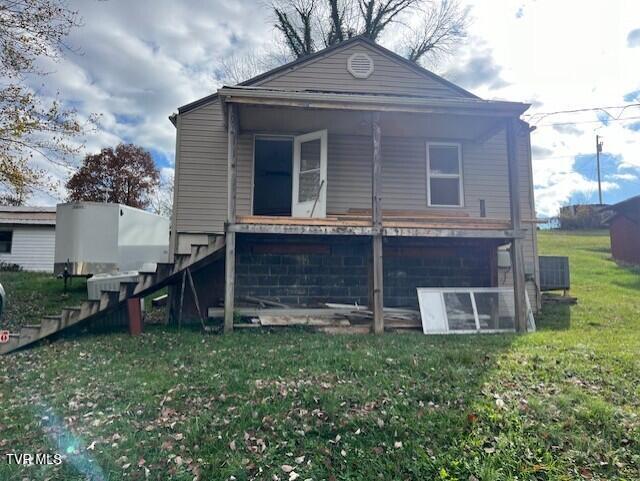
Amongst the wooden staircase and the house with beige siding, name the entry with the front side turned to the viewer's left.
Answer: the wooden staircase

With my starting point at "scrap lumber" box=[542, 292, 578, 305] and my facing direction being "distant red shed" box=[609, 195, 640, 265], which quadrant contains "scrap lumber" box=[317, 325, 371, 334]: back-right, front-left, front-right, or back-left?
back-left

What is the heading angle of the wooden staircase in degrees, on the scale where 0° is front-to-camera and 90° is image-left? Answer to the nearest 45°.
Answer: approximately 90°

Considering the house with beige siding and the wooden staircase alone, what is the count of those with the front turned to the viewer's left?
1
